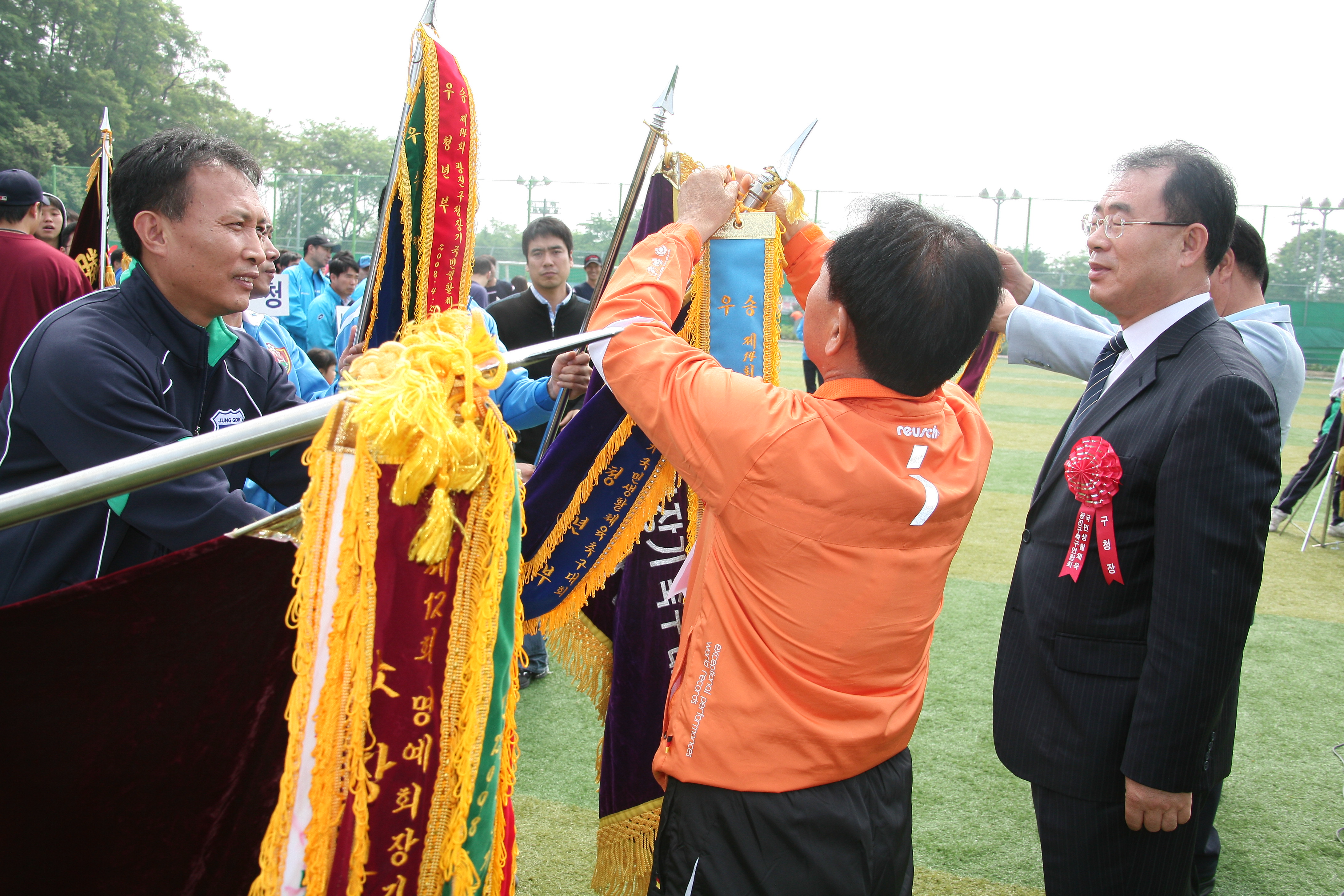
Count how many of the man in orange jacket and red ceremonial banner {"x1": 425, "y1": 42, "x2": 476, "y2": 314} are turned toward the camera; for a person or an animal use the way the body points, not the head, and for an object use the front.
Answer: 1

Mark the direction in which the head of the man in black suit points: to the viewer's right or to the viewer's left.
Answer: to the viewer's left

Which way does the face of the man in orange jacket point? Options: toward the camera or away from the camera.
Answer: away from the camera

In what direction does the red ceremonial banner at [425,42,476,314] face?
toward the camera

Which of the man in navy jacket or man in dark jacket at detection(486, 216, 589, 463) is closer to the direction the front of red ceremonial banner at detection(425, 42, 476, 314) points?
the man in navy jacket

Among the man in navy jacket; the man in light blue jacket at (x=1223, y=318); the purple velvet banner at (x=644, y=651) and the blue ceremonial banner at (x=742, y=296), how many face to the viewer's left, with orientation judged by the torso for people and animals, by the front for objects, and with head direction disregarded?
1

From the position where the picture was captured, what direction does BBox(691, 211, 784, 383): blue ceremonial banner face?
facing the viewer

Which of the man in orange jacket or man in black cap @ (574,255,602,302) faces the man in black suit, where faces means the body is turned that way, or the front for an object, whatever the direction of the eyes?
the man in black cap

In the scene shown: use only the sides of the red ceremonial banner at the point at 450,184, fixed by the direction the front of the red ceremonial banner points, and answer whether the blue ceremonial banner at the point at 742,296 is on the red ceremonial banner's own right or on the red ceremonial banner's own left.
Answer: on the red ceremonial banner's own left

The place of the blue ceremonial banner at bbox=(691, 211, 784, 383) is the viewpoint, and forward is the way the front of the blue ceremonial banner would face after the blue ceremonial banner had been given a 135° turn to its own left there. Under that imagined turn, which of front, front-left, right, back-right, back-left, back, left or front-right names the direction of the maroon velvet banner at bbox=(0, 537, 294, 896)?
back

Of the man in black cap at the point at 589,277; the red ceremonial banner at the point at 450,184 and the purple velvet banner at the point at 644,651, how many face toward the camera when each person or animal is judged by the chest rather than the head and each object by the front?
3

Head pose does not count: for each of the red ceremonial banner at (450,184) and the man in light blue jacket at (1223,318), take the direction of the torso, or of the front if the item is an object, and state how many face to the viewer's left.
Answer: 1
